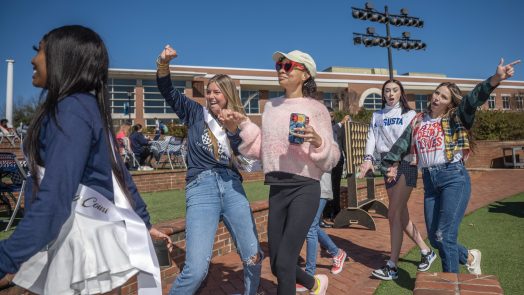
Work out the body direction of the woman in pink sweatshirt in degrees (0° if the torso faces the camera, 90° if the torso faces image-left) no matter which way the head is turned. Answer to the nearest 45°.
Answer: approximately 45°

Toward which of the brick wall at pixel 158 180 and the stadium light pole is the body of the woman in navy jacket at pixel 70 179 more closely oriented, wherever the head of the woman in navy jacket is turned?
the brick wall

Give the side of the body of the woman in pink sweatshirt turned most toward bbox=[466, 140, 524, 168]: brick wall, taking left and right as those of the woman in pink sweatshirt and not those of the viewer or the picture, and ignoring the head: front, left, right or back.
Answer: back

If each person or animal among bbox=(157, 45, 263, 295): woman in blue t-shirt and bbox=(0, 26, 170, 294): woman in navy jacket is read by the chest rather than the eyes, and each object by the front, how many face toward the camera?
1

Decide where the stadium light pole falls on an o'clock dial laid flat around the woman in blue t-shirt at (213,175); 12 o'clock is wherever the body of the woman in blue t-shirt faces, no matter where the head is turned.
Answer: The stadium light pole is roughly at 7 o'clock from the woman in blue t-shirt.

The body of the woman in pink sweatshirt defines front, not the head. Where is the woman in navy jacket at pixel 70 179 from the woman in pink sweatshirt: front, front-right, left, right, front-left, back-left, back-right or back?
front

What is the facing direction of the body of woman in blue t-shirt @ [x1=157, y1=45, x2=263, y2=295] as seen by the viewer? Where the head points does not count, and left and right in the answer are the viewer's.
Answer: facing the viewer

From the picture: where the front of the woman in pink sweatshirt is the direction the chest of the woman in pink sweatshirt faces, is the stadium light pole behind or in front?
behind

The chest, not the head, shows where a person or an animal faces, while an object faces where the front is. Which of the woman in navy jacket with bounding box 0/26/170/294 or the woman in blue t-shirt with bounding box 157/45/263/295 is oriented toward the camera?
the woman in blue t-shirt

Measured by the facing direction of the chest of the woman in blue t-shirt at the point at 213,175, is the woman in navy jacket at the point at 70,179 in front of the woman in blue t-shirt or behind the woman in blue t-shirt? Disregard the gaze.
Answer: in front

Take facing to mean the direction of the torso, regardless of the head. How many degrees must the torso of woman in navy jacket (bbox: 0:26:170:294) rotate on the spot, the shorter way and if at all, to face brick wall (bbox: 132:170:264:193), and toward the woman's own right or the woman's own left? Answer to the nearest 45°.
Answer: approximately 45° to the woman's own right

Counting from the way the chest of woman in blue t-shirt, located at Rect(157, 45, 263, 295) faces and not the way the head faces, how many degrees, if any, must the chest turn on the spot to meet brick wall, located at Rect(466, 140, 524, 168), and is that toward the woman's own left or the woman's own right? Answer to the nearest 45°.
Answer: approximately 135° to the woman's own left

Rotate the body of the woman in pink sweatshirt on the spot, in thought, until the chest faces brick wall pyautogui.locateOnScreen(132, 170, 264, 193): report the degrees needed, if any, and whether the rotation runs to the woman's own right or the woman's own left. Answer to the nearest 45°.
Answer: approximately 90° to the woman's own right
